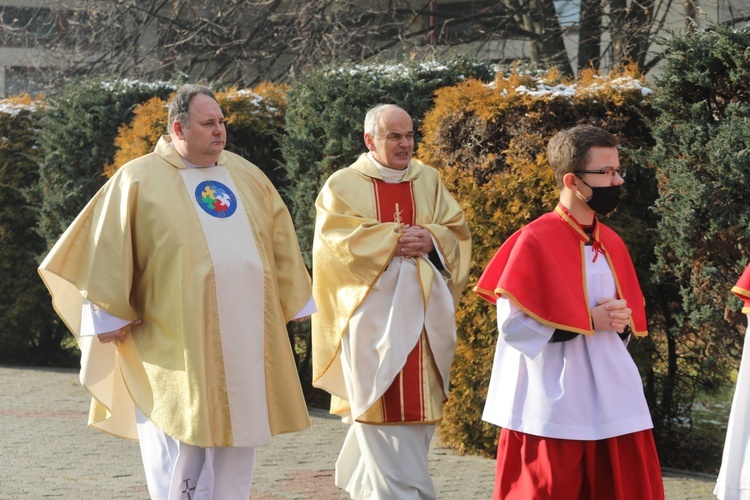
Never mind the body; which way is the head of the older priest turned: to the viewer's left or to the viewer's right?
to the viewer's right

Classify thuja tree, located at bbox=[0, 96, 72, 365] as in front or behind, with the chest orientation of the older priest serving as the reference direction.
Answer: behind

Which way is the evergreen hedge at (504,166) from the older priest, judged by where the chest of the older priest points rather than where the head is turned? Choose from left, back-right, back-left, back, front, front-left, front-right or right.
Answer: left

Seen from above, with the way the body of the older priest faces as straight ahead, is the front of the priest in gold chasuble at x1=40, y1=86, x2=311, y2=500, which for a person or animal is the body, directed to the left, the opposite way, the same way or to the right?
the same way

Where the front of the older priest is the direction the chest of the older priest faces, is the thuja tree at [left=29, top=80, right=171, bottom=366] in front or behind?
behind

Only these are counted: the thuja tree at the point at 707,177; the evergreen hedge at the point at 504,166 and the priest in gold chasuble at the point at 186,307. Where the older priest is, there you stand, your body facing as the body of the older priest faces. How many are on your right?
1

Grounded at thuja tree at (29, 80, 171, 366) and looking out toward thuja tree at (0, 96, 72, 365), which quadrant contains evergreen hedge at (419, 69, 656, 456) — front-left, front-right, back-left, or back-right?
back-left

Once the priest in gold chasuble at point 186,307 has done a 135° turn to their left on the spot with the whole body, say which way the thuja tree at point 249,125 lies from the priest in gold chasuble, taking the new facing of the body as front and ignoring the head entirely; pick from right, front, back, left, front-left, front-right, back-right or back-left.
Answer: front

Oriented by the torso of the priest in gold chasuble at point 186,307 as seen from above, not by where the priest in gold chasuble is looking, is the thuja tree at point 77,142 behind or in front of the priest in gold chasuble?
behind

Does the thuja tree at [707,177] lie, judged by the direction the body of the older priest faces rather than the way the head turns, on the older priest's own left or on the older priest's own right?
on the older priest's own left

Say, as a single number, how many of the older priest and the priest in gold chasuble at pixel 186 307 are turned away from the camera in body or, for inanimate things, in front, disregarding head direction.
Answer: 0

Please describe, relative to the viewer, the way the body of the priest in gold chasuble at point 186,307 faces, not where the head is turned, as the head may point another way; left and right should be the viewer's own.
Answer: facing the viewer and to the right of the viewer

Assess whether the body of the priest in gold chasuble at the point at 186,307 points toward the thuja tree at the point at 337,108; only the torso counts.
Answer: no
